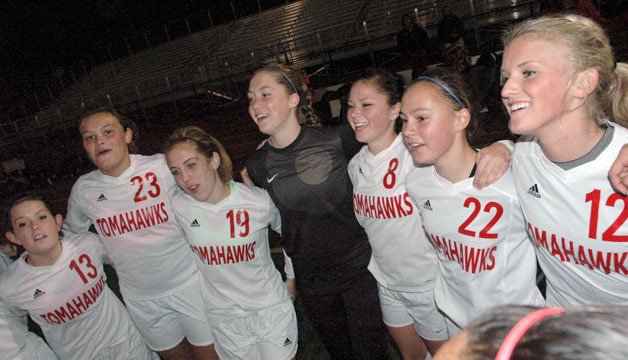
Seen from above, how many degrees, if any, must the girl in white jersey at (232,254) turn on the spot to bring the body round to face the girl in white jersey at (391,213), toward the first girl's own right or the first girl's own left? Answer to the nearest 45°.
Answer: approximately 90° to the first girl's own left

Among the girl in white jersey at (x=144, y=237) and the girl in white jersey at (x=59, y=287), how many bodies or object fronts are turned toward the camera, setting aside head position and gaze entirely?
2

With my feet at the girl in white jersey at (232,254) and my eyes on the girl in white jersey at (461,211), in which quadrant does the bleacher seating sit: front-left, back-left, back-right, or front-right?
back-left

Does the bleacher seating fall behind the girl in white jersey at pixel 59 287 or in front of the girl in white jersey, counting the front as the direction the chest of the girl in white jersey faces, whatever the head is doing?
behind

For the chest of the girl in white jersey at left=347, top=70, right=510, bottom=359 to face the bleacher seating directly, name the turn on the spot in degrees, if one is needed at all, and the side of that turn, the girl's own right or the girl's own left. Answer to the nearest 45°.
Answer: approximately 135° to the girl's own right

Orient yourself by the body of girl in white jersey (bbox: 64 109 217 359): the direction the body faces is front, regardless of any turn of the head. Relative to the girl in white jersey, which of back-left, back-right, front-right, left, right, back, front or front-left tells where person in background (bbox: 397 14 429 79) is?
back-left

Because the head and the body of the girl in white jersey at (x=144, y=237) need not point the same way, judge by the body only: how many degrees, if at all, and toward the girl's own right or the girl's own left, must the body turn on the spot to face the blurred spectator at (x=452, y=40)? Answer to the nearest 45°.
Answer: approximately 135° to the girl's own left

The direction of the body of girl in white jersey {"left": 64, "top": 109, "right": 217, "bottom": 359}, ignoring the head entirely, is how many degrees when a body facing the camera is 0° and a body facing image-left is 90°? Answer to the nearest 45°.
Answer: approximately 0°

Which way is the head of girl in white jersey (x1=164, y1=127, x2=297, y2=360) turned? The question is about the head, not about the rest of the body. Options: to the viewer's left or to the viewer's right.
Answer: to the viewer's left

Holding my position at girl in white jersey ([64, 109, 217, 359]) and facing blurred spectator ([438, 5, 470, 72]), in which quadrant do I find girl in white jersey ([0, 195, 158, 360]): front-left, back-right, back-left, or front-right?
back-left

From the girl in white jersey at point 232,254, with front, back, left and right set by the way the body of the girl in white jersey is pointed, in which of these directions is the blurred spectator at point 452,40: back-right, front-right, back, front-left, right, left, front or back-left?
back

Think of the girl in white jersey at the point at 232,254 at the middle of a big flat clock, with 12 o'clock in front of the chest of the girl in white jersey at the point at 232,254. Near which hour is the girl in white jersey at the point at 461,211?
the girl in white jersey at the point at 461,211 is roughly at 9 o'clock from the girl in white jersey at the point at 232,254.
